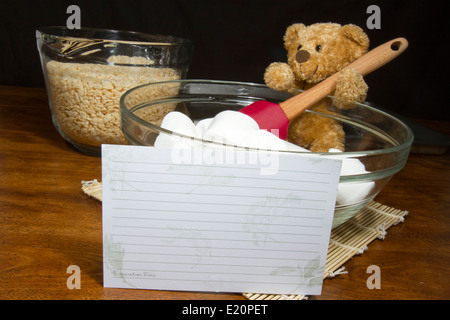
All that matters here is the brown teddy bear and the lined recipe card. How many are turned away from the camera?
0

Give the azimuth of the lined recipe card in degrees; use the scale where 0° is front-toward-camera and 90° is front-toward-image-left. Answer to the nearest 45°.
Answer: approximately 0°

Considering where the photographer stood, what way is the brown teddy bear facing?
facing the viewer and to the left of the viewer

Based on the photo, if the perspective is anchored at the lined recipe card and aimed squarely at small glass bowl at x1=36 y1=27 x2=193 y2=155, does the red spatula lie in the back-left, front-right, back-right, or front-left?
front-right
